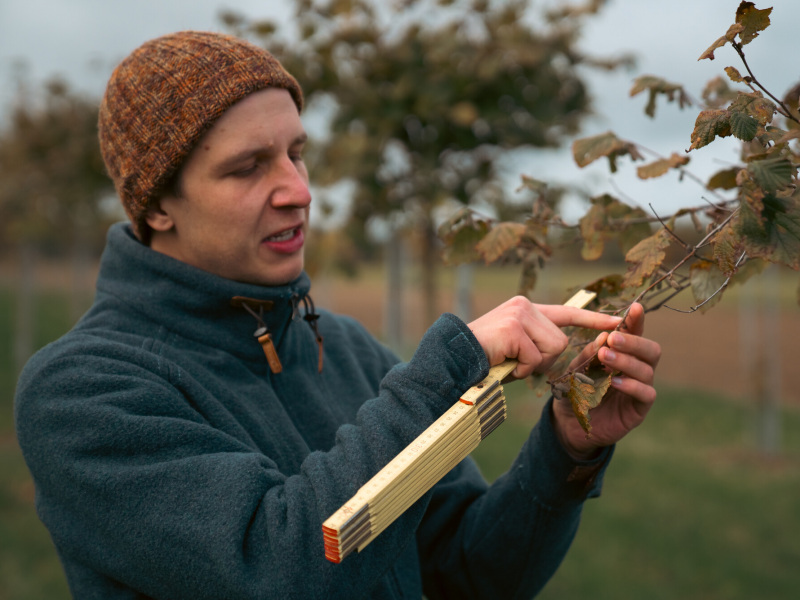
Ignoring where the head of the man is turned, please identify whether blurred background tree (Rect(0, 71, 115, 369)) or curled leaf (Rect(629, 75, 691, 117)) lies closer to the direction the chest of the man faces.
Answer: the curled leaf

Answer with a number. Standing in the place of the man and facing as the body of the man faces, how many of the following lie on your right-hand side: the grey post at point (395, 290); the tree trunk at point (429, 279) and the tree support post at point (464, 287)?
0

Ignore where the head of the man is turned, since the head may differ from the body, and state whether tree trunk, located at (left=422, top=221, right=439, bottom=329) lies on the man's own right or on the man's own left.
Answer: on the man's own left

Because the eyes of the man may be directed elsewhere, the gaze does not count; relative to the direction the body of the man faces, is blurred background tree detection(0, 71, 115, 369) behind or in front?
behind

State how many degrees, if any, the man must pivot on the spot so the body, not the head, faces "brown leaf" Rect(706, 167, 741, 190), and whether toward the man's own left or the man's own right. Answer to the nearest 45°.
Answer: approximately 45° to the man's own left

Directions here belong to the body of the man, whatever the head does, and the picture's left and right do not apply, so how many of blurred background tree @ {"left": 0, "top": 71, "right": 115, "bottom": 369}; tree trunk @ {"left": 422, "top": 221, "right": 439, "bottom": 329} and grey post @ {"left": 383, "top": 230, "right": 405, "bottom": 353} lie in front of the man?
0

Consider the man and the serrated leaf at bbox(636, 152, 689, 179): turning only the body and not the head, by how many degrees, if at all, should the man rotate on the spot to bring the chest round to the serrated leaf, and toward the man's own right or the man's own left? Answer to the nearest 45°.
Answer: approximately 45° to the man's own left

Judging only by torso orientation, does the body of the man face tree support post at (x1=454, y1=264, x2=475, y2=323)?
no

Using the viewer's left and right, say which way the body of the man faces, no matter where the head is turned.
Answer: facing the viewer and to the right of the viewer
